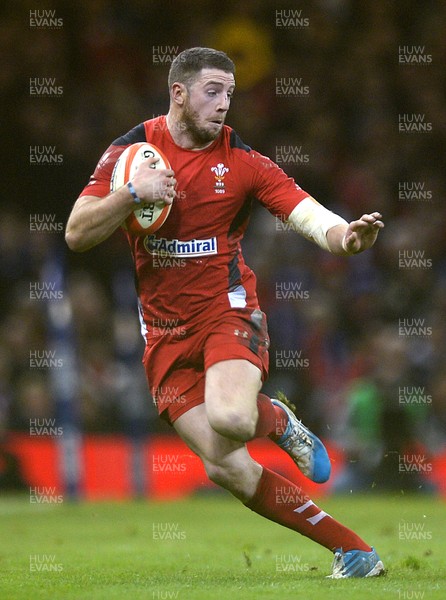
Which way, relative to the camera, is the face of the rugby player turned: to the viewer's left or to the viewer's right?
to the viewer's right

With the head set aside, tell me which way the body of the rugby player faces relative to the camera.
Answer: toward the camera
